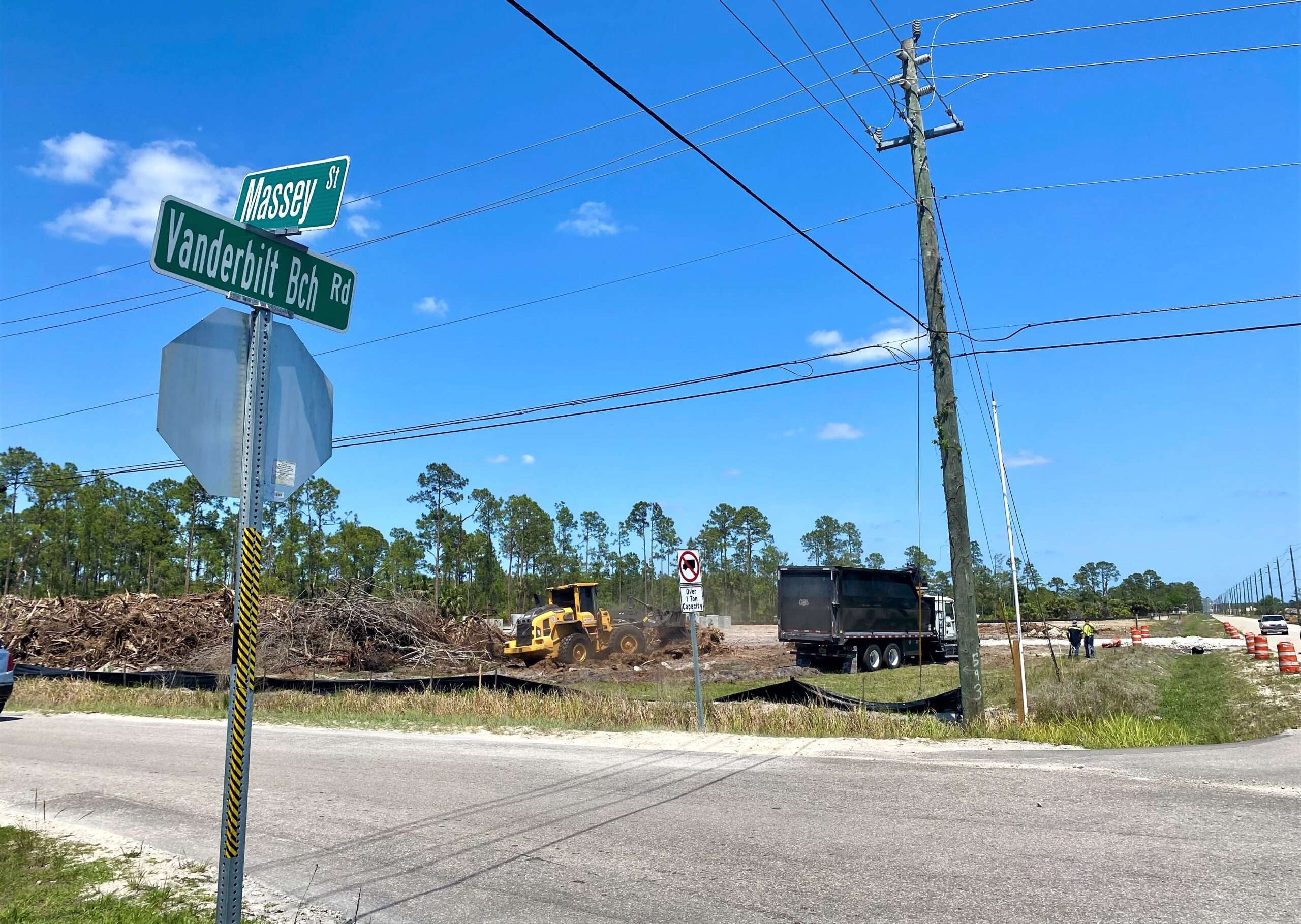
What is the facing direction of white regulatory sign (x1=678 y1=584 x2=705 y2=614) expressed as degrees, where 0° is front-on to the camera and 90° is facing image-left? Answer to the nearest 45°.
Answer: approximately 0°

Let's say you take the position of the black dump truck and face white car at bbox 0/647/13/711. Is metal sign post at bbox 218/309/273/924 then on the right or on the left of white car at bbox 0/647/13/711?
left

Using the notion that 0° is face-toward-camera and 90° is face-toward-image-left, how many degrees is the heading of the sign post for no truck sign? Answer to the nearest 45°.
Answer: approximately 0°

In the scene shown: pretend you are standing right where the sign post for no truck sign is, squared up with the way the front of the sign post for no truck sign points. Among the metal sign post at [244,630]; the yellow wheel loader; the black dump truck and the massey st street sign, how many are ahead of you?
2

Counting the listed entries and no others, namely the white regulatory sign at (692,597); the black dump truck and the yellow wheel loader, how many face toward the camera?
1

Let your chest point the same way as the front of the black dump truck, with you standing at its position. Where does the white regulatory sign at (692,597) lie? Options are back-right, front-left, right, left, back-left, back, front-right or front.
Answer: back-right

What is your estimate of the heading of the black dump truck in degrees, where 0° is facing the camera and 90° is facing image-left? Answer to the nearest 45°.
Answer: approximately 225°

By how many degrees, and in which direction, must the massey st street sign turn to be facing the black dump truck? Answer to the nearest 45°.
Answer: approximately 180°

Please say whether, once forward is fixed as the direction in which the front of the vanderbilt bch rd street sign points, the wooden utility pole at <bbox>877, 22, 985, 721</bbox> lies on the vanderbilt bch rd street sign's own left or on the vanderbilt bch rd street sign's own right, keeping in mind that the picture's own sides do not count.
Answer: on the vanderbilt bch rd street sign's own left

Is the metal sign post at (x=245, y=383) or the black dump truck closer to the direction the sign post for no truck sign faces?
the metal sign post
